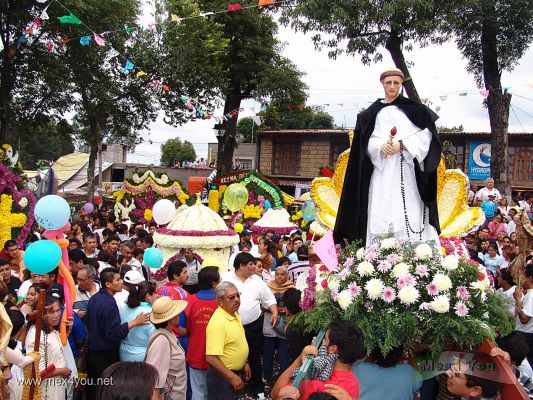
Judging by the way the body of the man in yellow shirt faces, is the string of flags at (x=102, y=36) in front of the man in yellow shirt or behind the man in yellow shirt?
behind

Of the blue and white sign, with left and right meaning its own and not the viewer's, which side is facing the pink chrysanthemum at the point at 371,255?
front

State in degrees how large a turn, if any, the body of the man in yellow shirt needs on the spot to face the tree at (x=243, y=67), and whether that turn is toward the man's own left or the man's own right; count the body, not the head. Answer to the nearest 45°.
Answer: approximately 135° to the man's own left

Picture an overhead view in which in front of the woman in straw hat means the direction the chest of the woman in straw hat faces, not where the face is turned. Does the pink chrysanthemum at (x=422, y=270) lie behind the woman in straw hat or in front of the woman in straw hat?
in front

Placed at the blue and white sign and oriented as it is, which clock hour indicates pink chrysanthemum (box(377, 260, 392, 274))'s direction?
The pink chrysanthemum is roughly at 12 o'clock from the blue and white sign.

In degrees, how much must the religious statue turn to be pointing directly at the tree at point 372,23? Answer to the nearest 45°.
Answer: approximately 180°

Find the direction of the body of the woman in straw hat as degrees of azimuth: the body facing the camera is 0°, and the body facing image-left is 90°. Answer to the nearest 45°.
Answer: approximately 270°
